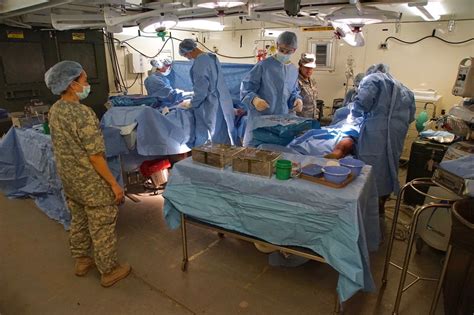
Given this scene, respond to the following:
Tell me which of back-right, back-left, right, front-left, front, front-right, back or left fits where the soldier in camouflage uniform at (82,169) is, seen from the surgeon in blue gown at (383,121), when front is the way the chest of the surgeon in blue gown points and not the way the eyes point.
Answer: left

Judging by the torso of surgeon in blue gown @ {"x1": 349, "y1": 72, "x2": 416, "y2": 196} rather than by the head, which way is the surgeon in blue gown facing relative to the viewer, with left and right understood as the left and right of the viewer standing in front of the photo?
facing away from the viewer and to the left of the viewer

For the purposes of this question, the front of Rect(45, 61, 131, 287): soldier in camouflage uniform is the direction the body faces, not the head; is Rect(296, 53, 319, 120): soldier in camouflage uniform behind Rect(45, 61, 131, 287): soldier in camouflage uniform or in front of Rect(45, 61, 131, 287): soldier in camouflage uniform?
in front

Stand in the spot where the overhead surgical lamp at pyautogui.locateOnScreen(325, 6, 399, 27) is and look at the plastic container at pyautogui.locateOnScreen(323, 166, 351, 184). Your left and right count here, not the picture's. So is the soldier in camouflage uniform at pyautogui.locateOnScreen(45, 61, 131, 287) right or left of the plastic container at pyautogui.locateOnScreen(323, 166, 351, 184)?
right

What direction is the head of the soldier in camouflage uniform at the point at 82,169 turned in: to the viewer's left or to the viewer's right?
to the viewer's right

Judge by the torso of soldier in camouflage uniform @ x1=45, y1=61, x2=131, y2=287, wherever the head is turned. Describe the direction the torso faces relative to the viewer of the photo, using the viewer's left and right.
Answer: facing away from the viewer and to the right of the viewer
